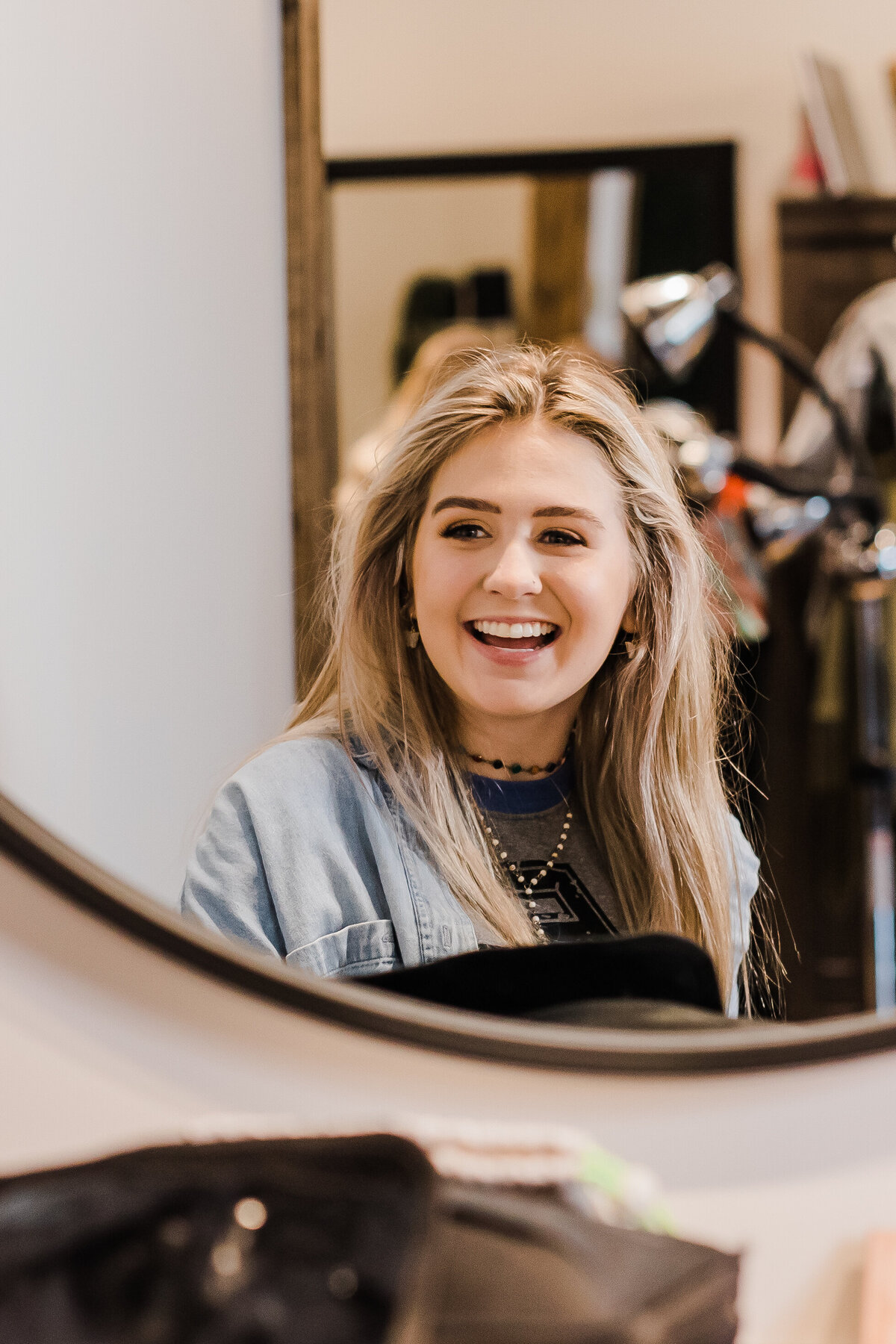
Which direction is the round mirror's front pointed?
toward the camera
